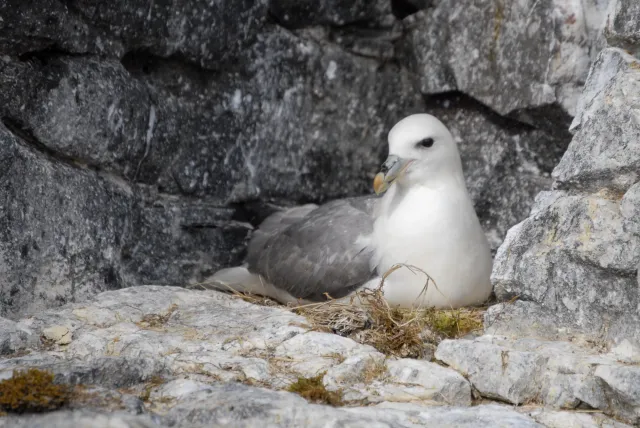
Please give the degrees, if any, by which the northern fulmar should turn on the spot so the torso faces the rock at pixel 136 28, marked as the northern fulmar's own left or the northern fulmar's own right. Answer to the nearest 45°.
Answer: approximately 135° to the northern fulmar's own right

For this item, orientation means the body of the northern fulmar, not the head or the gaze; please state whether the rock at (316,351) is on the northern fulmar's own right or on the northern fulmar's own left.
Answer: on the northern fulmar's own right

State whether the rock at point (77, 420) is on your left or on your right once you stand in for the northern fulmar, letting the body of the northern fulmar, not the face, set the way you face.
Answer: on your right

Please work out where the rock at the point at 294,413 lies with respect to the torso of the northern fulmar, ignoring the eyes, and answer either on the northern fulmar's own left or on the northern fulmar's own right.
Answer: on the northern fulmar's own right

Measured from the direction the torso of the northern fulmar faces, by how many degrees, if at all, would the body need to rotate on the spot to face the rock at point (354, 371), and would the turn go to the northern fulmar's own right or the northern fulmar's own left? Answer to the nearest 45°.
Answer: approximately 45° to the northern fulmar's own right

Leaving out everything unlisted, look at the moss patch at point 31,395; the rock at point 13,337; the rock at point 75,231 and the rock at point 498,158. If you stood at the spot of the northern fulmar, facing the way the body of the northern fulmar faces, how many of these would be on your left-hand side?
1

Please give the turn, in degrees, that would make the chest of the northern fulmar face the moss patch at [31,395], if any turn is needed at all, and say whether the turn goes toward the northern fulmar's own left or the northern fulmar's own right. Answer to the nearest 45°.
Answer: approximately 90° to the northern fulmar's own right

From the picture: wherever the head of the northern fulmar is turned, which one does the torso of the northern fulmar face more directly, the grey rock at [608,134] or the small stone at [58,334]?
the grey rock

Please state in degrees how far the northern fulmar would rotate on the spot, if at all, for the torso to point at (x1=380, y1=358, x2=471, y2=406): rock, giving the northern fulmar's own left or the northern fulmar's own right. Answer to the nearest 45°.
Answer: approximately 45° to the northern fulmar's own right

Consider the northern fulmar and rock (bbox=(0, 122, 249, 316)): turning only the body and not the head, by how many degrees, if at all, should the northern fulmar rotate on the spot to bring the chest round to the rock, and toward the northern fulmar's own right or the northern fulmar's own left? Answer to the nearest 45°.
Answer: approximately 135° to the northern fulmar's own right

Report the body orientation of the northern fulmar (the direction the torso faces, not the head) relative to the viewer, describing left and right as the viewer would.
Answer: facing the viewer and to the right of the viewer

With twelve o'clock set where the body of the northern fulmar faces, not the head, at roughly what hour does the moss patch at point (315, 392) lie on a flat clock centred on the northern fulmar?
The moss patch is roughly at 2 o'clock from the northern fulmar.

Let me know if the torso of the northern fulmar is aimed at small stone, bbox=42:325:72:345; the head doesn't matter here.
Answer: no

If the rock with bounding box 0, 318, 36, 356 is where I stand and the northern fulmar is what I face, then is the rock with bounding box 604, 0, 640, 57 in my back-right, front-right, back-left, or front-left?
front-right

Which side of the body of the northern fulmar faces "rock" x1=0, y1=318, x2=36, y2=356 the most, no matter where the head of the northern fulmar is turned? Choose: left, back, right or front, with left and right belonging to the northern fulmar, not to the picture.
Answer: right

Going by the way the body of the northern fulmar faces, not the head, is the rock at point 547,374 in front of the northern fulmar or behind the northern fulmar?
in front
